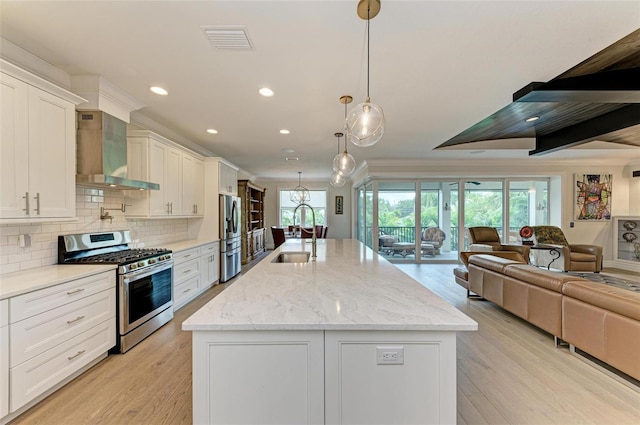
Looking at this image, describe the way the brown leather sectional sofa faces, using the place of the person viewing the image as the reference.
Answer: facing away from the viewer and to the right of the viewer

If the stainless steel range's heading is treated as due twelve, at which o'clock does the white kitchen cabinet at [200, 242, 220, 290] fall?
The white kitchen cabinet is roughly at 9 o'clock from the stainless steel range.

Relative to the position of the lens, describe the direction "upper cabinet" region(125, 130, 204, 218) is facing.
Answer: facing the viewer and to the right of the viewer

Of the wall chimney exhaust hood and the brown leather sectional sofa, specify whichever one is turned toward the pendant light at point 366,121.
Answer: the wall chimney exhaust hood

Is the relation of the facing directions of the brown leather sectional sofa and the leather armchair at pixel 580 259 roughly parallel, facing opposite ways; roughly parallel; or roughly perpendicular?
roughly perpendicular

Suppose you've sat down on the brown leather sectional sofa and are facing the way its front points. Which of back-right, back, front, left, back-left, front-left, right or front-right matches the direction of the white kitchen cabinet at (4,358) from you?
back

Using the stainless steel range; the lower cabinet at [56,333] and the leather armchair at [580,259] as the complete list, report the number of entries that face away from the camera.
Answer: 0

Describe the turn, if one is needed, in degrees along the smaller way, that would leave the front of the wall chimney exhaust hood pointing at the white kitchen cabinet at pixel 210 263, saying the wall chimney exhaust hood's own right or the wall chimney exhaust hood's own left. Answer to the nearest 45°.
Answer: approximately 90° to the wall chimney exhaust hood's own left

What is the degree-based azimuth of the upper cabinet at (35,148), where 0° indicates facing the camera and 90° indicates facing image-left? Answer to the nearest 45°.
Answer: approximately 315°

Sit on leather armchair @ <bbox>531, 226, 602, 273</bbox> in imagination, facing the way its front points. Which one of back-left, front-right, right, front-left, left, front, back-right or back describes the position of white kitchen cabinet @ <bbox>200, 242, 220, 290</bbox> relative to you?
right

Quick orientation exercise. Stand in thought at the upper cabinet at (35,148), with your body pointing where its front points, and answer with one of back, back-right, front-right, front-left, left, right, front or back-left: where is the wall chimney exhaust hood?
left

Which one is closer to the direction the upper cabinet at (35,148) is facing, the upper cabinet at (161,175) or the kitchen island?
the kitchen island

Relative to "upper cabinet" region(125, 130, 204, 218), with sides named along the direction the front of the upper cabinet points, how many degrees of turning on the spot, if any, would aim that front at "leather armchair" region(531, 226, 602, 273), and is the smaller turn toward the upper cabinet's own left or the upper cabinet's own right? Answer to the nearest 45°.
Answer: approximately 45° to the upper cabinet's own left

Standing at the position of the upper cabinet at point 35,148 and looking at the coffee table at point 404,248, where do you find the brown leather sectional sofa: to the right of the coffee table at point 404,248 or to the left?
right
